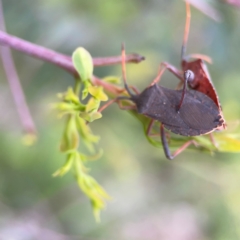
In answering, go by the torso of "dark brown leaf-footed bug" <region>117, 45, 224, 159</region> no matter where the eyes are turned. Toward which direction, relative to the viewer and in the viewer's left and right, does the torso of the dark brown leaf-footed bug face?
facing to the left of the viewer

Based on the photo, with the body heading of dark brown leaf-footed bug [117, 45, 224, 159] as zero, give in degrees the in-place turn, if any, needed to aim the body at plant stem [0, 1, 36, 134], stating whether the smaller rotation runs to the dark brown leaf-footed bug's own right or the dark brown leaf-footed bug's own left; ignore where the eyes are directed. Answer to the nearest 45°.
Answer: approximately 45° to the dark brown leaf-footed bug's own right
